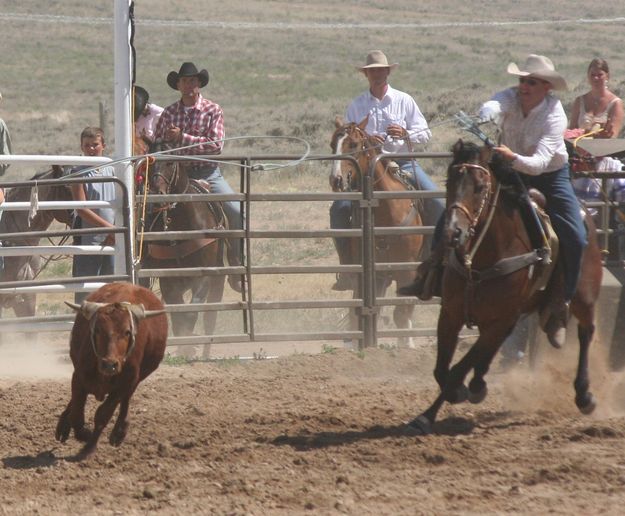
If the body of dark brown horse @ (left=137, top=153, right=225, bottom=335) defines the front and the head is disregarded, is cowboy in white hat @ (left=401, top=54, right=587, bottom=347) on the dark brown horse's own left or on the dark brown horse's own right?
on the dark brown horse's own left

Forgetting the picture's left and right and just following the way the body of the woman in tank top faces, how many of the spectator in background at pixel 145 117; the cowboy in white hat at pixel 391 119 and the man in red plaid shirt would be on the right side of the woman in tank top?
3

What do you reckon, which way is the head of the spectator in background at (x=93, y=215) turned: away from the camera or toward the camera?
toward the camera

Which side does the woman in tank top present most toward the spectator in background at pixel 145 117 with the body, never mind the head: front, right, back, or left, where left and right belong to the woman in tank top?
right

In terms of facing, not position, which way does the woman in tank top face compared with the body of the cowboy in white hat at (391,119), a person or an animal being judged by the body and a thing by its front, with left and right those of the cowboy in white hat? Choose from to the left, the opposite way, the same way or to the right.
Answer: the same way

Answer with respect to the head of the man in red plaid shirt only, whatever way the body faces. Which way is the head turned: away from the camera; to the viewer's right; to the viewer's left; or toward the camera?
toward the camera

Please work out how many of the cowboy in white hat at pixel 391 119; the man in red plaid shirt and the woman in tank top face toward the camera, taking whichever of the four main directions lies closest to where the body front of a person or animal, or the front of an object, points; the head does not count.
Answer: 3

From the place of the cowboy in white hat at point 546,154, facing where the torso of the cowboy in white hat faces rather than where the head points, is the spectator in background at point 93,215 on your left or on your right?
on your right

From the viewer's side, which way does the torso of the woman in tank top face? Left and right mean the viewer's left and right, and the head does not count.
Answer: facing the viewer

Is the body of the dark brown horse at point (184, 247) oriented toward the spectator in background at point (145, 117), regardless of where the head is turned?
no

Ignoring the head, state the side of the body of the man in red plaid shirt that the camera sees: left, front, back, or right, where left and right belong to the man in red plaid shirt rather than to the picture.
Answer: front

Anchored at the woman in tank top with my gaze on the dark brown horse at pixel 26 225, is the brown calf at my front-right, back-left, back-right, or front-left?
front-left

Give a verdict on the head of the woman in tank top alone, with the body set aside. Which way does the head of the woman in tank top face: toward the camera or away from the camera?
toward the camera

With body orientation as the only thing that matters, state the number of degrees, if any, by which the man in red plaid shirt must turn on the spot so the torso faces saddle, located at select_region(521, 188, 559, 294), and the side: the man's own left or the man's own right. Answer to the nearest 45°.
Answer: approximately 45° to the man's own left

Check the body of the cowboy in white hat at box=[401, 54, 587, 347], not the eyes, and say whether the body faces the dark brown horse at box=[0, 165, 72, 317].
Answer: no

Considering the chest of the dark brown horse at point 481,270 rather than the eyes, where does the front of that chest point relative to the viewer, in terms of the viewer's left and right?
facing the viewer and to the left of the viewer

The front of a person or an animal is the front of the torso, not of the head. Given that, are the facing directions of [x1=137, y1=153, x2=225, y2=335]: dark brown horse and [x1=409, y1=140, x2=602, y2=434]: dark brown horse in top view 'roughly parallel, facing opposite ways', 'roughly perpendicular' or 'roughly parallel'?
roughly parallel

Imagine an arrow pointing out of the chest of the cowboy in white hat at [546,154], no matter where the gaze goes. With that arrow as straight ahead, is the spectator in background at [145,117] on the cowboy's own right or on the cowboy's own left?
on the cowboy's own right
